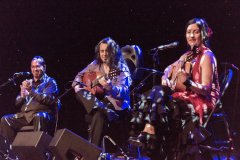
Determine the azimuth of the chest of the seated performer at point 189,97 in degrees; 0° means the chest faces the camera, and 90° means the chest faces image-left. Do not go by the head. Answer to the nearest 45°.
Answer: approximately 45°

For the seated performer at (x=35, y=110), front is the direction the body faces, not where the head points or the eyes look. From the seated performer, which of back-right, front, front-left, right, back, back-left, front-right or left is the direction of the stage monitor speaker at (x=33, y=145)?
front-left

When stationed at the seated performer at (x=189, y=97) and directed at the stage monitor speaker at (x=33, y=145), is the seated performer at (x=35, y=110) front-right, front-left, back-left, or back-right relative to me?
front-right

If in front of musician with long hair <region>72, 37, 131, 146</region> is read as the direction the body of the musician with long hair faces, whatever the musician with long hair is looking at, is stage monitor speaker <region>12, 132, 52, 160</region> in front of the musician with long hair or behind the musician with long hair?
in front

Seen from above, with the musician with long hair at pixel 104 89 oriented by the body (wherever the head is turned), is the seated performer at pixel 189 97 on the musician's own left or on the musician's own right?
on the musician's own left

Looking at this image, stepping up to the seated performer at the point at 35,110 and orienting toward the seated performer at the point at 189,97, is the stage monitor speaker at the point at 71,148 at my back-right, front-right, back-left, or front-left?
front-right

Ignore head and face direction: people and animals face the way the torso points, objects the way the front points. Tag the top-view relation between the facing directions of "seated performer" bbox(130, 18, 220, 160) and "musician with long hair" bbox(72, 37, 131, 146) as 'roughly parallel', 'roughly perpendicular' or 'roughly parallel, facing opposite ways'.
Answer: roughly parallel

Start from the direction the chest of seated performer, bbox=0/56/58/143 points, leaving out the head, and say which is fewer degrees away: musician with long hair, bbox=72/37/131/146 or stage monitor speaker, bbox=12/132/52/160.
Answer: the stage monitor speaker

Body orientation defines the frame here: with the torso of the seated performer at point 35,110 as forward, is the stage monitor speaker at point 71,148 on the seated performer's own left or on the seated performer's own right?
on the seated performer's own left

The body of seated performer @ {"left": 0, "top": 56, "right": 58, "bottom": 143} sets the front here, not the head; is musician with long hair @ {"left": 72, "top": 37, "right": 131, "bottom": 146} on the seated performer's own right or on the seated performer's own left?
on the seated performer's own left

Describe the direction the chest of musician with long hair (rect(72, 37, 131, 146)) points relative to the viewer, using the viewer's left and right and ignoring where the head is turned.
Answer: facing the viewer and to the left of the viewer

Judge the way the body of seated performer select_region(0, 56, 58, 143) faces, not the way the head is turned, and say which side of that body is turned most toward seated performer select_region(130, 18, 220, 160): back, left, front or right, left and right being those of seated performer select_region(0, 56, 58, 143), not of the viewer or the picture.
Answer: left

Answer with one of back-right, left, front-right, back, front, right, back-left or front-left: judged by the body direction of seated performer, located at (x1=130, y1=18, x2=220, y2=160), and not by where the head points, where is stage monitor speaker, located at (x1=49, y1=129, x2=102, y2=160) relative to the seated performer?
front-right

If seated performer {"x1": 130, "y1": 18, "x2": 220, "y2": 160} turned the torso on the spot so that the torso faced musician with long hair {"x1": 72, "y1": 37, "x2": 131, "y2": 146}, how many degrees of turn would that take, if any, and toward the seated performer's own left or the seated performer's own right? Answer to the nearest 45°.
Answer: approximately 90° to the seated performer's own right

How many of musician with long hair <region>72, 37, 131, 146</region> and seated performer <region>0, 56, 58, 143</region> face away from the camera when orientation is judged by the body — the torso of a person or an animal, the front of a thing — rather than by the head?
0

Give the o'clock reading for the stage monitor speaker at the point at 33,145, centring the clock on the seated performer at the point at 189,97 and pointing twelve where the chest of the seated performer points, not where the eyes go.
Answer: The stage monitor speaker is roughly at 2 o'clock from the seated performer.
